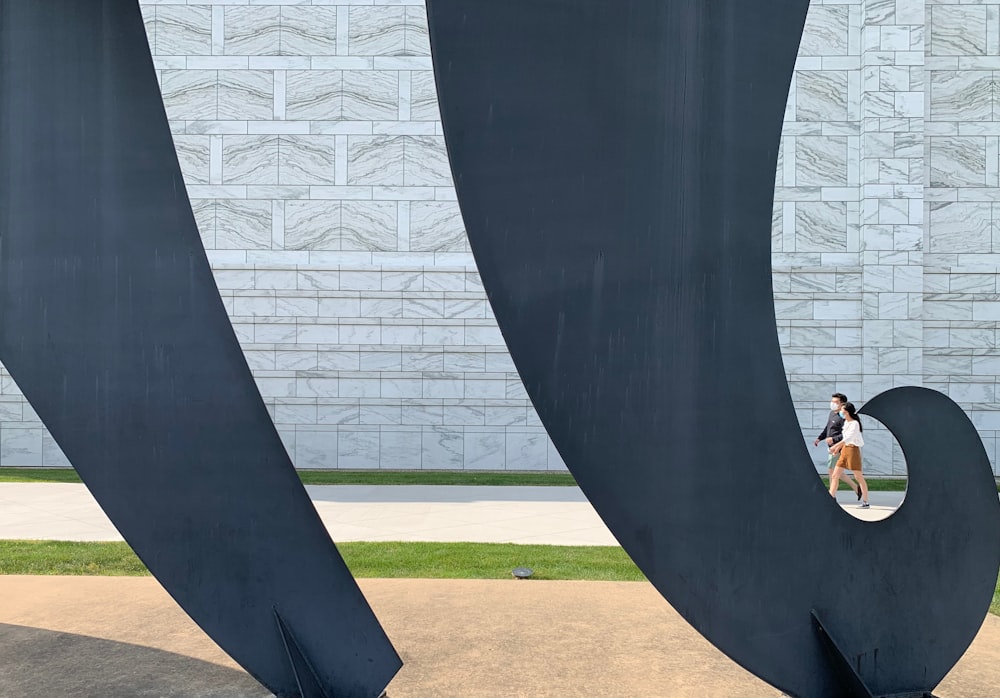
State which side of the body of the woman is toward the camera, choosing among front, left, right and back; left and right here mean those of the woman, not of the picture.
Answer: left

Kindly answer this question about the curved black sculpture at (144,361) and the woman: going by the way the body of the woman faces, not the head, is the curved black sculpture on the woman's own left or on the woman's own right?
on the woman's own left
